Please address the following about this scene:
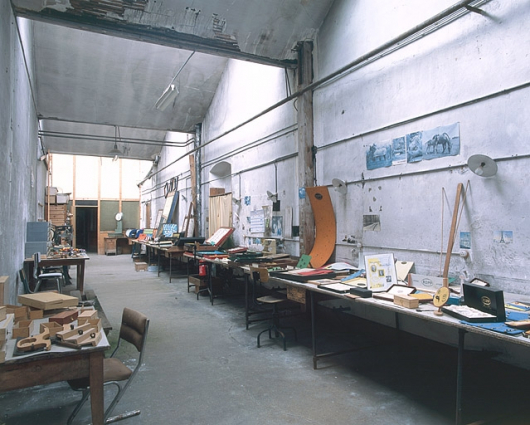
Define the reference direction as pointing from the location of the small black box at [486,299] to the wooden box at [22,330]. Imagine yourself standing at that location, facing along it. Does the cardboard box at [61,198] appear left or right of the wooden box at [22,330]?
right

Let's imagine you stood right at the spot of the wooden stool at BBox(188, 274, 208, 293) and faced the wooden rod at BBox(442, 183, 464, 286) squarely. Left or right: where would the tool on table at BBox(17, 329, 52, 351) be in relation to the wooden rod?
right

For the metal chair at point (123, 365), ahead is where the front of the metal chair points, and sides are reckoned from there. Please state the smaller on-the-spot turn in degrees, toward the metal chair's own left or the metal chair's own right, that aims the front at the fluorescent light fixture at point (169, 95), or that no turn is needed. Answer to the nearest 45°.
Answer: approximately 135° to the metal chair's own right

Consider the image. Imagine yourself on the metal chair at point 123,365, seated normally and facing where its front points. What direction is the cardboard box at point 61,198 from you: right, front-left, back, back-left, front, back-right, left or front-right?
back-right

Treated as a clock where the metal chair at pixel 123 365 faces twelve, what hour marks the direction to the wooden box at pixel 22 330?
The wooden box is roughly at 1 o'clock from the metal chair.

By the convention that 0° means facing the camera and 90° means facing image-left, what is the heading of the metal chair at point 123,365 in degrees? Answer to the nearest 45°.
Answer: approximately 45°

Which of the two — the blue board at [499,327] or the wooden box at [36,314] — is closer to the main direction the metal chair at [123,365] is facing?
the wooden box

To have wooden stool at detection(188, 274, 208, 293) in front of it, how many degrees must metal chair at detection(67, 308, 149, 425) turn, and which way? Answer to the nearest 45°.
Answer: approximately 135° to its right
